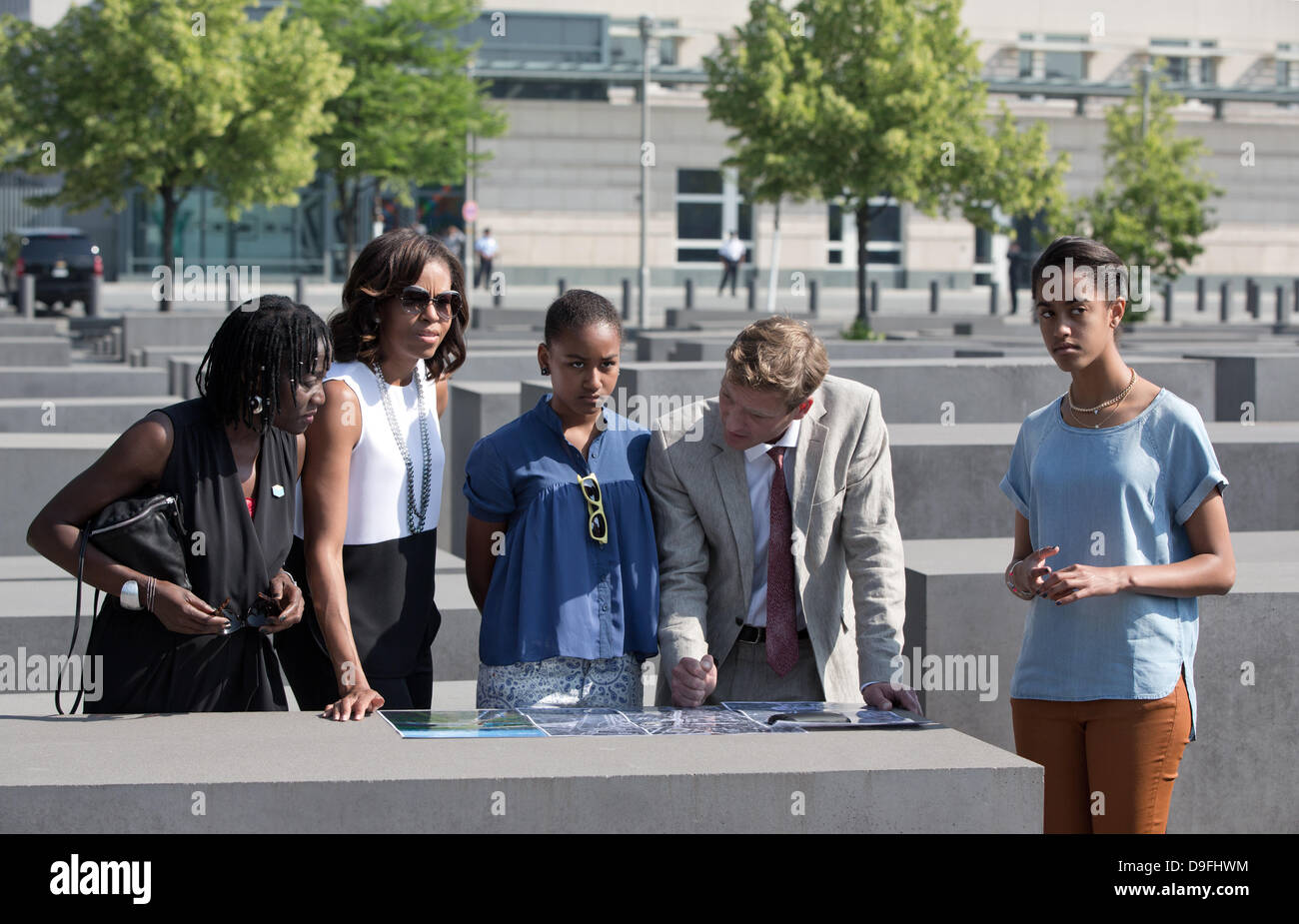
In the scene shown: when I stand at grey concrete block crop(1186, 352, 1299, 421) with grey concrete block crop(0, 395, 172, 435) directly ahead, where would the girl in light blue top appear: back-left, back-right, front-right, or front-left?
front-left

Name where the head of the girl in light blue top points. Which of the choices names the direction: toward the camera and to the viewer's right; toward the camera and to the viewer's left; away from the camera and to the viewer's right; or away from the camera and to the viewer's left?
toward the camera and to the viewer's left

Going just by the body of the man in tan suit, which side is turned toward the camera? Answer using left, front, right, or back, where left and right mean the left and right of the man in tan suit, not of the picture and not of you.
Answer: front

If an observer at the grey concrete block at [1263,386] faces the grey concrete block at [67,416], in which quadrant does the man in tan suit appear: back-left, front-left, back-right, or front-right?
front-left

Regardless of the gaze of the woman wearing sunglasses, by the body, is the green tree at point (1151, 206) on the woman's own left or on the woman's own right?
on the woman's own left

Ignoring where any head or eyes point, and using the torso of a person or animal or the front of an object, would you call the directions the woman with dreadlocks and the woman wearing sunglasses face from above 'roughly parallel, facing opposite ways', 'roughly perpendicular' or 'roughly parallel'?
roughly parallel

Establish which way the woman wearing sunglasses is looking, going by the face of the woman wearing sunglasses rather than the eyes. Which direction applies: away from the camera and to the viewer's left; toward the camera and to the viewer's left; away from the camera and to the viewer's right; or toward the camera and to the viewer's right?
toward the camera and to the viewer's right

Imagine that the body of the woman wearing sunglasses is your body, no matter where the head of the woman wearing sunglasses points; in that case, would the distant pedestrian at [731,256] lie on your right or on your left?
on your left

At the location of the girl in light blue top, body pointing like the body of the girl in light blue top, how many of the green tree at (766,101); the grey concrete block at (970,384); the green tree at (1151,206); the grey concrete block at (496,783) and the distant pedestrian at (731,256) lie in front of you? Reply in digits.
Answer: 1

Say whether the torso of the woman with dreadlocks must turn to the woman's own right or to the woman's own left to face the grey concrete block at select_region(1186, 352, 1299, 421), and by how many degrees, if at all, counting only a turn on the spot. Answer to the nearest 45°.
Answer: approximately 90° to the woman's own left

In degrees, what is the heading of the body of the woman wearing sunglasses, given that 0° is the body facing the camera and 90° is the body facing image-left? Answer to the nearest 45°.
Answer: approximately 315°

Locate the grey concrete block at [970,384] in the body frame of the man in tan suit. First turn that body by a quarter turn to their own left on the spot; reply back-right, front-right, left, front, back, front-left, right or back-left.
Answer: left

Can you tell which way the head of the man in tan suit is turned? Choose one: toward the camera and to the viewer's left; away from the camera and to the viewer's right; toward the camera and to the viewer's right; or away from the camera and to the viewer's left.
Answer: toward the camera and to the viewer's left

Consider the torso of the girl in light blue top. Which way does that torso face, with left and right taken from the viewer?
facing the viewer and to the left of the viewer
